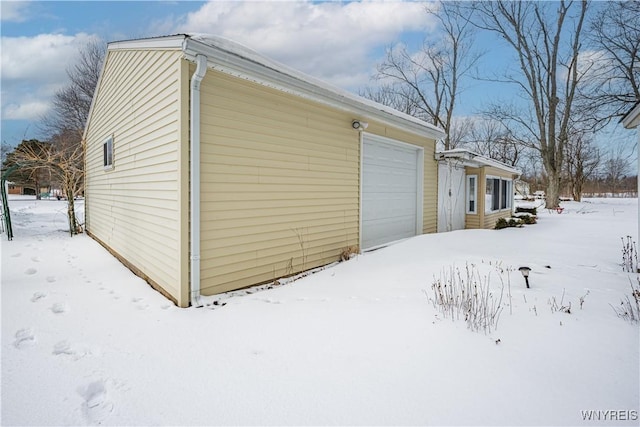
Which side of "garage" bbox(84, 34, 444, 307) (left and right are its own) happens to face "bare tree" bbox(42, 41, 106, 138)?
back

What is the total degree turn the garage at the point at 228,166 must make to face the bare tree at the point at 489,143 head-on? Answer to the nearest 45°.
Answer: approximately 90° to its left

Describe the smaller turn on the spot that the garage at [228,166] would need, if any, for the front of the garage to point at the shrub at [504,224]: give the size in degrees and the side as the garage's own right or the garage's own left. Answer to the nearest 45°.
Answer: approximately 90° to the garage's own left

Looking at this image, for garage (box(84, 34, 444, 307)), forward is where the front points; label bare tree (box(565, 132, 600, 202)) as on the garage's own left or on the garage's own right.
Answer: on the garage's own left

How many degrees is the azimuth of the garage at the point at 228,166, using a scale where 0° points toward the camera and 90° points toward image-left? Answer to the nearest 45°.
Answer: approximately 315°

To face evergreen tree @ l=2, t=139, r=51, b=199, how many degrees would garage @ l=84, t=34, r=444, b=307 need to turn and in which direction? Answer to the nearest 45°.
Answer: approximately 180°

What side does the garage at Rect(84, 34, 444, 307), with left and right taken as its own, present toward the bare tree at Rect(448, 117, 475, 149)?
left

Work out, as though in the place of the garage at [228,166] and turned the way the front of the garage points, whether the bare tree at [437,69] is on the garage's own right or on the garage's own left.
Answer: on the garage's own left

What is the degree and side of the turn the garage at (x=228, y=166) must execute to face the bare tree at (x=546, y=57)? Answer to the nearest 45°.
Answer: approximately 90° to its left
